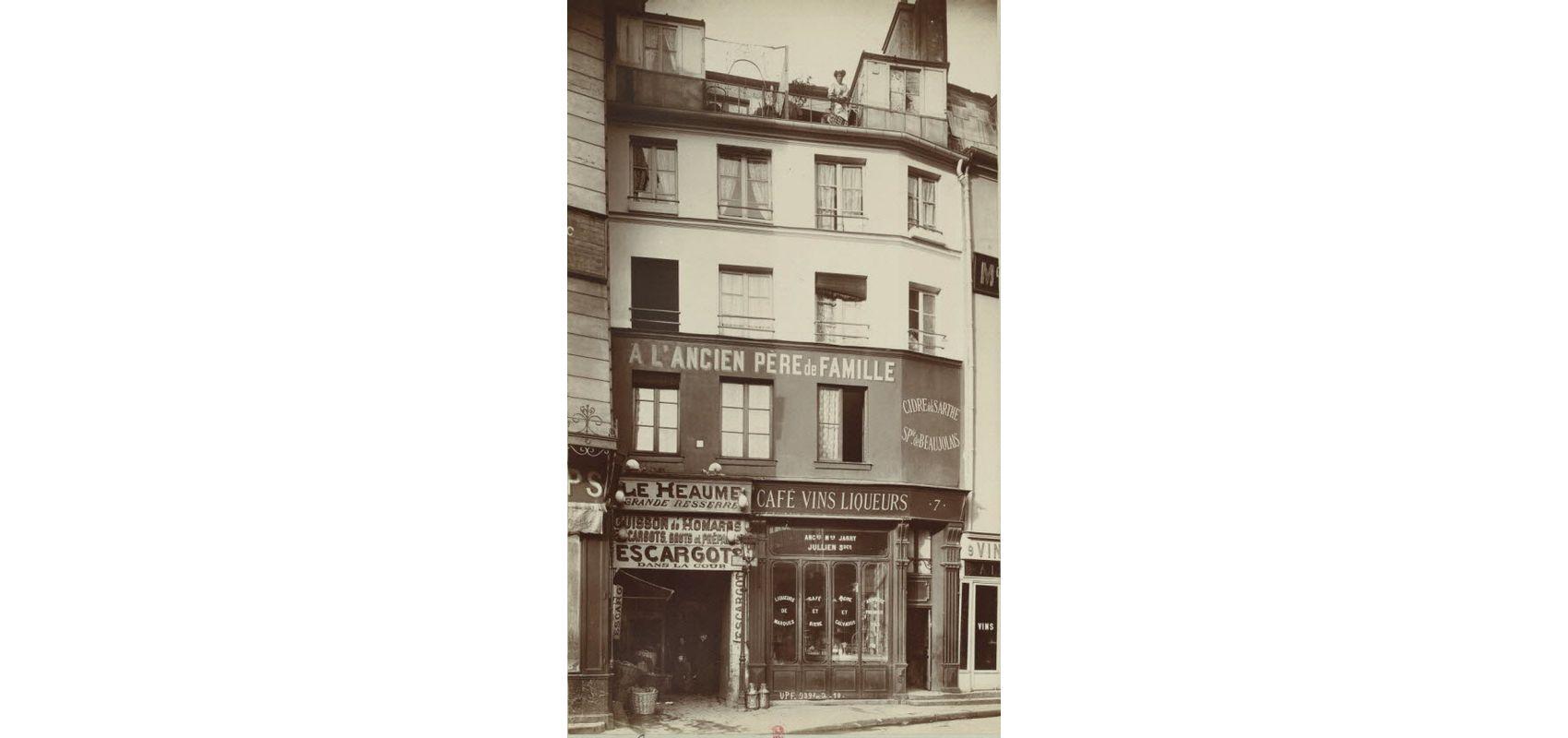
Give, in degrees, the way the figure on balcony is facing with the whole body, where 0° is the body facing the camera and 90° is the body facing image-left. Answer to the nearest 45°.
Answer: approximately 0°
